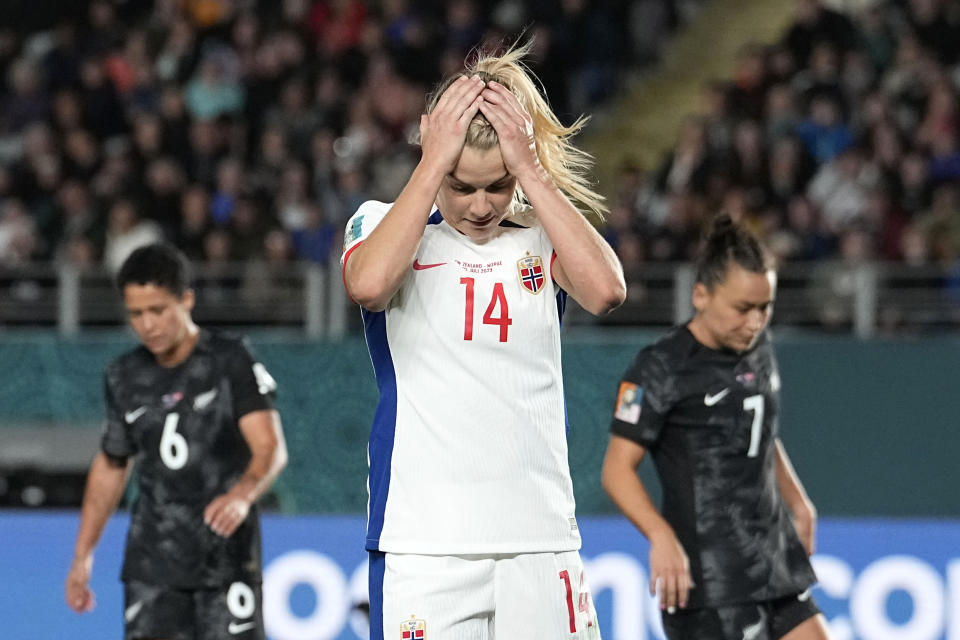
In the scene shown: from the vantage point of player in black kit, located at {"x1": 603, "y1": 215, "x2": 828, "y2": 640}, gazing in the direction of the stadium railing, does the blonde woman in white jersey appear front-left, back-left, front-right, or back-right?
back-left

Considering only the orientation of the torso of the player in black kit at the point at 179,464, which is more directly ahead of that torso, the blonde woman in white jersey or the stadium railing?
the blonde woman in white jersey

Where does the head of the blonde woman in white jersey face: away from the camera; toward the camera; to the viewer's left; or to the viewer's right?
toward the camera

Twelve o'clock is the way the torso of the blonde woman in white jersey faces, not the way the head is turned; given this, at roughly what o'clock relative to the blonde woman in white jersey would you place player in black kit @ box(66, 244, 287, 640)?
The player in black kit is roughly at 5 o'clock from the blonde woman in white jersey.

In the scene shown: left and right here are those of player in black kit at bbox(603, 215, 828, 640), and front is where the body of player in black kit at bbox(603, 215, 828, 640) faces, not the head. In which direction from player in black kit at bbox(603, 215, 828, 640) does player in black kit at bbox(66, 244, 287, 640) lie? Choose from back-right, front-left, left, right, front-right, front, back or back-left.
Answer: back-right

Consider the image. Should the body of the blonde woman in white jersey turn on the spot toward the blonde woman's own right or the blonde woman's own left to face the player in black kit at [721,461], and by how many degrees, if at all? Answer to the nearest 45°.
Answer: approximately 135° to the blonde woman's own left

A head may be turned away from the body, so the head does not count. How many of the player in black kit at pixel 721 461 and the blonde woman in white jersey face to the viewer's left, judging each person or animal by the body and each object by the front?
0

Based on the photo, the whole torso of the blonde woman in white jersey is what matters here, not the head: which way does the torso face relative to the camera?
toward the camera

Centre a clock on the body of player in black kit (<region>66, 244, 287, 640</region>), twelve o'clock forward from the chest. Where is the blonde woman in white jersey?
The blonde woman in white jersey is roughly at 10 o'clock from the player in black kit.

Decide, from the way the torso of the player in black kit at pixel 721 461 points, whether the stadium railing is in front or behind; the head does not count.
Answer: behind

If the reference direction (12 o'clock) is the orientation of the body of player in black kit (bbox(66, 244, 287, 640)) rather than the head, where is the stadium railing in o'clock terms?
The stadium railing is roughly at 5 o'clock from the player in black kit.

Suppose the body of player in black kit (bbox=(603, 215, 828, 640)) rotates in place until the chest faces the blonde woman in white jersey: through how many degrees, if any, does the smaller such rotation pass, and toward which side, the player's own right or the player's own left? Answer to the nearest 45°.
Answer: approximately 45° to the player's own right

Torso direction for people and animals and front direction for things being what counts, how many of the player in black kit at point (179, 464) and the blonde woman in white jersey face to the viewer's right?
0

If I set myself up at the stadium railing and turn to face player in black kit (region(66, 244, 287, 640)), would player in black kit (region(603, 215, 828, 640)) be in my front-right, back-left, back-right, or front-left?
front-left

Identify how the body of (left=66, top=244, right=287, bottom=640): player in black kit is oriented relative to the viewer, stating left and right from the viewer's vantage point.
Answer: facing the viewer and to the left of the viewer

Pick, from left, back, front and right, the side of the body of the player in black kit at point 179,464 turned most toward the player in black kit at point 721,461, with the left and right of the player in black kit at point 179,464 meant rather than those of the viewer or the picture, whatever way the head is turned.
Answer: left
